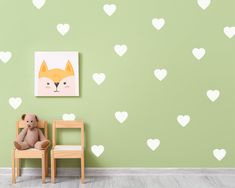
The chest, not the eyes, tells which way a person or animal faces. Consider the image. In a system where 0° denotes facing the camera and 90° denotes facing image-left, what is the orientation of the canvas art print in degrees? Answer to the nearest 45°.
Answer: approximately 0°
